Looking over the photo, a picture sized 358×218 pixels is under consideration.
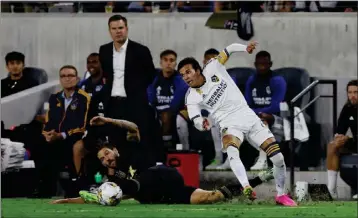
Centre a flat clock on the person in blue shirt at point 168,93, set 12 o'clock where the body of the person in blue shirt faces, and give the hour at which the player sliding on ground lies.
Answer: The player sliding on ground is roughly at 12 o'clock from the person in blue shirt.

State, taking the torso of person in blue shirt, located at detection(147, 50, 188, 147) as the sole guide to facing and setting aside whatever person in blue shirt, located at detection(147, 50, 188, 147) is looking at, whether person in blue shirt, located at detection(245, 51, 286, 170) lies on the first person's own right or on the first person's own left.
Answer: on the first person's own left

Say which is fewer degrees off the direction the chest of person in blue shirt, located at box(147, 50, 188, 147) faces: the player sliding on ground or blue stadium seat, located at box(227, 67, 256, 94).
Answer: the player sliding on ground

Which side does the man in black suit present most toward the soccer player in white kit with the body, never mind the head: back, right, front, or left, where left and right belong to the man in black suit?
left

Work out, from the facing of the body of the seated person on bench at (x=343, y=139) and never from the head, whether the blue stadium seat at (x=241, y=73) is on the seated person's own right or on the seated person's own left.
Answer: on the seated person's own right

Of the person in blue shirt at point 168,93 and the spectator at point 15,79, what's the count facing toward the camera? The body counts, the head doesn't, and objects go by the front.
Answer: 2

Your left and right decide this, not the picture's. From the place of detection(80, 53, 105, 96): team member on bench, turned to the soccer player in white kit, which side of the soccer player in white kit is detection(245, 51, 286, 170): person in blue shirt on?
left

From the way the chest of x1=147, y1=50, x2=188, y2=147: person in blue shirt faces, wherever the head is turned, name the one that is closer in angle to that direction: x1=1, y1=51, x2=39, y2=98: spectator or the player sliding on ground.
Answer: the player sliding on ground
